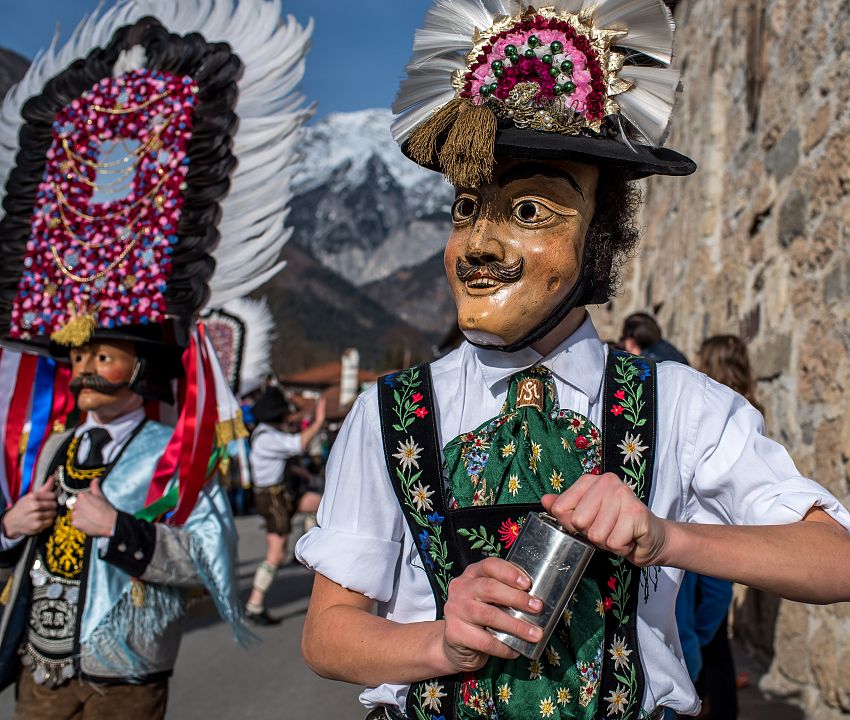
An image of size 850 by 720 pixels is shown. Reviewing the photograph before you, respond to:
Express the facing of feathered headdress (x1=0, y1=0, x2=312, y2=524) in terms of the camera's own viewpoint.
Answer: facing the viewer and to the left of the viewer

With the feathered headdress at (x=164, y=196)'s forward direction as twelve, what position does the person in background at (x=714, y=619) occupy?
The person in background is roughly at 8 o'clock from the feathered headdress.

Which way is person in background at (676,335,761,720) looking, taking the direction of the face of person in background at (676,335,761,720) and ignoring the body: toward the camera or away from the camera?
away from the camera

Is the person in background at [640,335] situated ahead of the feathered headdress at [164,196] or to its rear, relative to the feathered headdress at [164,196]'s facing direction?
to the rear

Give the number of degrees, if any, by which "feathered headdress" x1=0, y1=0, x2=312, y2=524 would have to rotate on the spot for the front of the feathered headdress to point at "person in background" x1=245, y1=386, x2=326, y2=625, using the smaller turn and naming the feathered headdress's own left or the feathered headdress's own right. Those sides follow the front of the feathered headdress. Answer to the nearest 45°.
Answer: approximately 135° to the feathered headdress's own right
